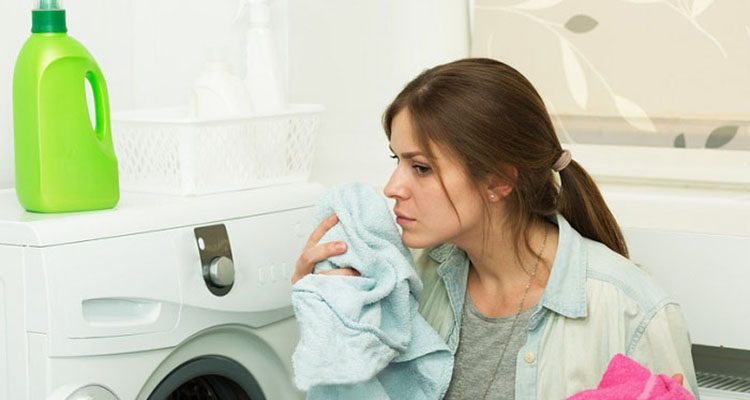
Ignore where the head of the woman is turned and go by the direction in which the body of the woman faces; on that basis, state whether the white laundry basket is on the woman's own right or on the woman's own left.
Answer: on the woman's own right

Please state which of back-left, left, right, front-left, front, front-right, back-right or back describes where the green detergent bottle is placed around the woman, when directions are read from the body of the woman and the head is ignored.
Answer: front-right

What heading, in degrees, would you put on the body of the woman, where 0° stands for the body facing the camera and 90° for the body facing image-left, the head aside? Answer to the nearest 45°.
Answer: approximately 45°
